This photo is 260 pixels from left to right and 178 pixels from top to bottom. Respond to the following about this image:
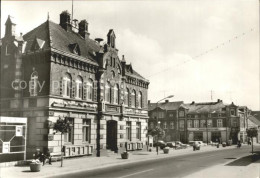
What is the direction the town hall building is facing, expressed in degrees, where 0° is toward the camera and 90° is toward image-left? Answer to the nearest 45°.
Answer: approximately 315°
